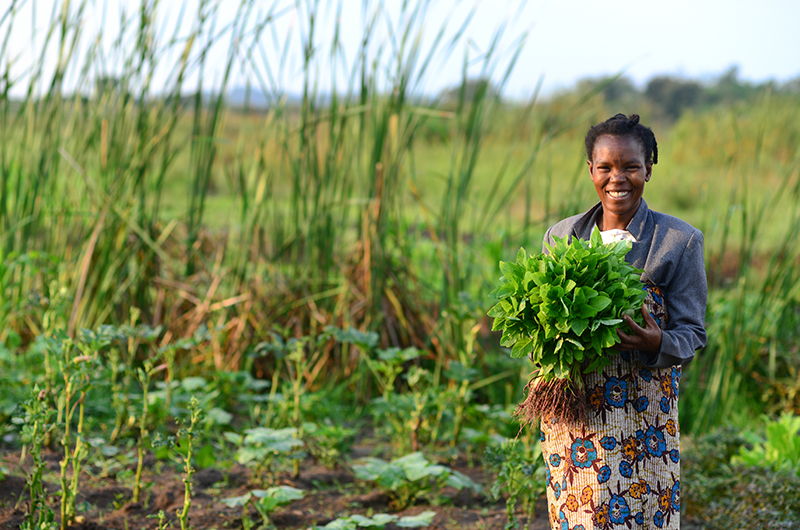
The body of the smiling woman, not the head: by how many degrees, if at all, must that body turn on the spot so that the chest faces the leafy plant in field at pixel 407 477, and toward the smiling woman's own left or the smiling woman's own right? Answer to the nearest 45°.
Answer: approximately 135° to the smiling woman's own right

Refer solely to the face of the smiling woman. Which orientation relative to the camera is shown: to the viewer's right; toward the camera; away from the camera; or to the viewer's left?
toward the camera

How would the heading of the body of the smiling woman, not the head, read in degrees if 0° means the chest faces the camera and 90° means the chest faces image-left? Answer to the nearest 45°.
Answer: approximately 0°

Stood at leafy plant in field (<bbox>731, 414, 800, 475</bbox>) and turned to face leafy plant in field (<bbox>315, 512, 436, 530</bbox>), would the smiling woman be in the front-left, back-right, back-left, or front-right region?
front-left

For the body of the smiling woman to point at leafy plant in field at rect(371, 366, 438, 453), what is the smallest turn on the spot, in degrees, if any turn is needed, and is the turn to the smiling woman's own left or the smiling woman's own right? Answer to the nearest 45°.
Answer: approximately 135° to the smiling woman's own right

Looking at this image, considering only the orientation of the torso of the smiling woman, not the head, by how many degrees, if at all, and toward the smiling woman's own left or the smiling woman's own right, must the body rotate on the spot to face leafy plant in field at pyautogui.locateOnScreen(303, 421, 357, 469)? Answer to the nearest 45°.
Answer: approximately 135° to the smiling woman's own right

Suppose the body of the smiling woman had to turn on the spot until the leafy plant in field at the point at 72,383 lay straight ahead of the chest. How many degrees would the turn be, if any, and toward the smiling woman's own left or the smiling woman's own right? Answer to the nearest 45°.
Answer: approximately 90° to the smiling woman's own right

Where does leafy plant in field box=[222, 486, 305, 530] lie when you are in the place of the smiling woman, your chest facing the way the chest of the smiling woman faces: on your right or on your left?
on your right
